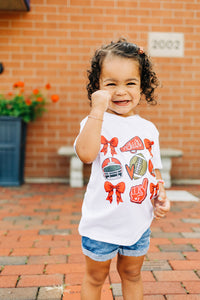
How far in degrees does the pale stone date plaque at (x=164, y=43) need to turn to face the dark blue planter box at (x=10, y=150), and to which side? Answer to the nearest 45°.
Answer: approximately 90° to its right

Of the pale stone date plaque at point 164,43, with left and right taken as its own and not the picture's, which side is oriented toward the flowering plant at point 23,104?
right

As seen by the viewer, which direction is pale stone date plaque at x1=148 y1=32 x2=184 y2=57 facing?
toward the camera
